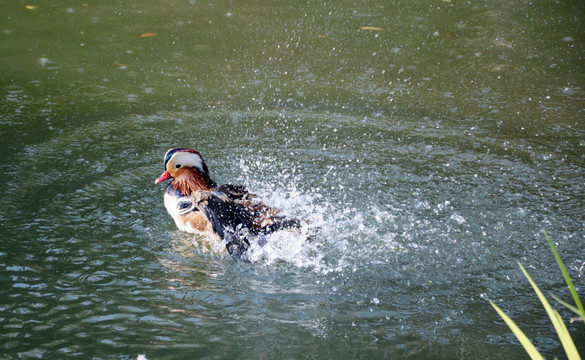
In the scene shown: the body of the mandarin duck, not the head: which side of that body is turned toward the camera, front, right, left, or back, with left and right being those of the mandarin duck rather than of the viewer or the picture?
left
